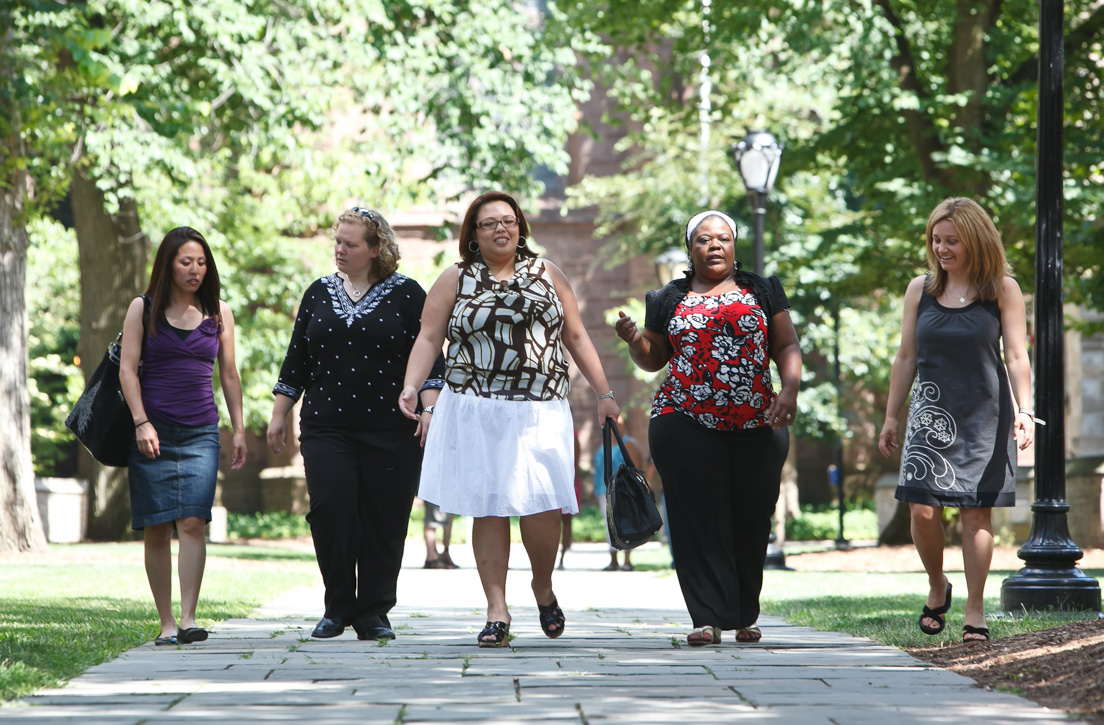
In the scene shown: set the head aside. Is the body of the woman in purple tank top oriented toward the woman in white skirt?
no

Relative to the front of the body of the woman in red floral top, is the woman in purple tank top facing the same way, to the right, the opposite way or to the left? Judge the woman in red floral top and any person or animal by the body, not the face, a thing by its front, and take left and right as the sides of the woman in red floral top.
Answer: the same way

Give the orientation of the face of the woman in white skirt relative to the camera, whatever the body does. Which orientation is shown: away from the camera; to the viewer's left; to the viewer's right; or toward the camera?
toward the camera

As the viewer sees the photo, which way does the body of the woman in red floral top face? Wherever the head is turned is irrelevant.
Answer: toward the camera

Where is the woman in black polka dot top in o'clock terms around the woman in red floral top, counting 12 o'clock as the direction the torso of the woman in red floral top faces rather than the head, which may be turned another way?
The woman in black polka dot top is roughly at 3 o'clock from the woman in red floral top.

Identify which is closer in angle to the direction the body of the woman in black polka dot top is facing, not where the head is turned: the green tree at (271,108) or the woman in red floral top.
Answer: the woman in red floral top

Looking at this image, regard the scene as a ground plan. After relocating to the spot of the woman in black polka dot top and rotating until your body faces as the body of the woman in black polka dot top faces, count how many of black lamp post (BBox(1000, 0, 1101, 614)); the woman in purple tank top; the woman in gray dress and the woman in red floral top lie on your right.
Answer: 1

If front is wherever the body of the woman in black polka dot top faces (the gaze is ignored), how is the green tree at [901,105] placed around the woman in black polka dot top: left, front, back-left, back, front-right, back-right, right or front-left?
back-left

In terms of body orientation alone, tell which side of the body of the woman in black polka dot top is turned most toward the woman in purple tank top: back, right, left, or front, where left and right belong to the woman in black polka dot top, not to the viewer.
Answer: right

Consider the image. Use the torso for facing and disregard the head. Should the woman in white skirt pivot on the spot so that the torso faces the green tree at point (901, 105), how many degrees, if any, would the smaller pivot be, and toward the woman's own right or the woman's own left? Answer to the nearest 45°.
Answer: approximately 135° to the woman's own left

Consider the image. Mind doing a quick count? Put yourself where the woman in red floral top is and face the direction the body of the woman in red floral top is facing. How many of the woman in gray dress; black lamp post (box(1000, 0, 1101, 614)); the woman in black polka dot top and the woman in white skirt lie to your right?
2

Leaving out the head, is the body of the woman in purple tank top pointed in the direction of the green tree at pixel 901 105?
no

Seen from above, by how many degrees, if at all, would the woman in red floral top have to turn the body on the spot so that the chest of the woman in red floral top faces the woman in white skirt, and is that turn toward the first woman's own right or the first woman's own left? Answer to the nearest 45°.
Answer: approximately 90° to the first woman's own right

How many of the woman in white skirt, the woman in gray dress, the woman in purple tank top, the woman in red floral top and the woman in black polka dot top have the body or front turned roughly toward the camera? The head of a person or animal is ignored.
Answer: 5

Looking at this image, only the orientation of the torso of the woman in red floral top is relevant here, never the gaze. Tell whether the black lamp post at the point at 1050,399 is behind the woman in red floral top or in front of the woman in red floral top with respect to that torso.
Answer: behind

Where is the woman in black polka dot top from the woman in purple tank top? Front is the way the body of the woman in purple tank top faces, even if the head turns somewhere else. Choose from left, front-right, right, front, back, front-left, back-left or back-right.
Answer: left

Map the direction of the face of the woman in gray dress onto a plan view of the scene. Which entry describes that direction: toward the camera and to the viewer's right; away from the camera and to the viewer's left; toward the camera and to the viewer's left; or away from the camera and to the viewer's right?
toward the camera and to the viewer's left

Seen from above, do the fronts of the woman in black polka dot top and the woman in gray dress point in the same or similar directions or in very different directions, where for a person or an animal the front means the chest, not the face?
same or similar directions

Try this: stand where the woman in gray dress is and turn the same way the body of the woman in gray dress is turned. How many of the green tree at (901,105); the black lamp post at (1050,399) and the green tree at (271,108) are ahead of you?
0

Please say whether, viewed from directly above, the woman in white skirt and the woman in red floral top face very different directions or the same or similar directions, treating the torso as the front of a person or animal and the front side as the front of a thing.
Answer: same or similar directions

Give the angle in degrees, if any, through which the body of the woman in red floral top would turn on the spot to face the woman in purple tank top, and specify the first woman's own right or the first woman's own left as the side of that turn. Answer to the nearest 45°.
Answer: approximately 90° to the first woman's own right
